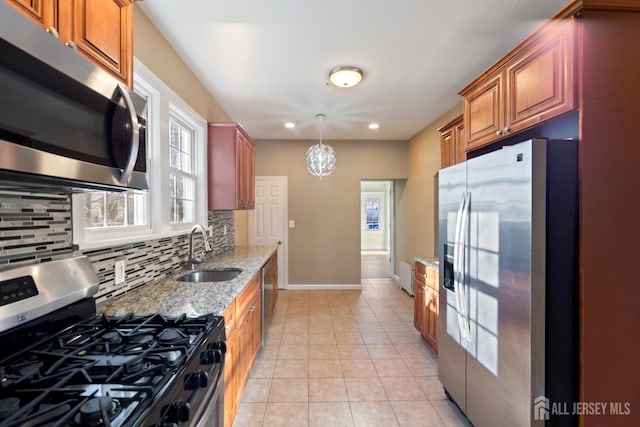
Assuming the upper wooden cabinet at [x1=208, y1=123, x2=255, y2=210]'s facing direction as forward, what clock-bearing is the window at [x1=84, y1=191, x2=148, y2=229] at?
The window is roughly at 4 o'clock from the upper wooden cabinet.

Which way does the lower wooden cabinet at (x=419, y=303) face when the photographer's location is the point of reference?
facing to the left of the viewer

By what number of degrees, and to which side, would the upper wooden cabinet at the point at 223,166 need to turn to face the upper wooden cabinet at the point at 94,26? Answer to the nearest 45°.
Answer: approximately 90° to its right

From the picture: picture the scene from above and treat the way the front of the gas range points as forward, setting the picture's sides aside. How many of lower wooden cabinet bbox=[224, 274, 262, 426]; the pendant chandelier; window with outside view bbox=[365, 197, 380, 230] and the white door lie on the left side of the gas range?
4

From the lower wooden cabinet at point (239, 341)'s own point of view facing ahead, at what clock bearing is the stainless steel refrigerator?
The stainless steel refrigerator is roughly at 1 o'clock from the lower wooden cabinet.

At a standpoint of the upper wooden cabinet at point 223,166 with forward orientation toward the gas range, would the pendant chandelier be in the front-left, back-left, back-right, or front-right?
back-left

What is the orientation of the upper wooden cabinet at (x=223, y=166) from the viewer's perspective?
to the viewer's right

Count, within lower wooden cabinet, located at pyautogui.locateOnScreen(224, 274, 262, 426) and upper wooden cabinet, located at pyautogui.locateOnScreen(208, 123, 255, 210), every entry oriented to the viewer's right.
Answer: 2

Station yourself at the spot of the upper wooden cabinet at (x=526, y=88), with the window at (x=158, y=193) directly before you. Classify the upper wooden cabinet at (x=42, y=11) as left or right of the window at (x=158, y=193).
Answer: left

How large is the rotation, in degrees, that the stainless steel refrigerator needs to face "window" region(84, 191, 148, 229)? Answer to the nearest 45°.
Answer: approximately 45° to its right
